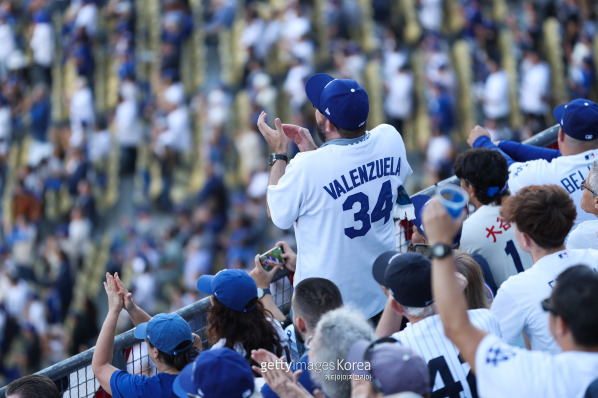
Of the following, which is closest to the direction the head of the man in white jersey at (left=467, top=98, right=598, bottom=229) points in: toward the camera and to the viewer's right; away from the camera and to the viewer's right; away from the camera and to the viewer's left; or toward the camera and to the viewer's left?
away from the camera and to the viewer's left

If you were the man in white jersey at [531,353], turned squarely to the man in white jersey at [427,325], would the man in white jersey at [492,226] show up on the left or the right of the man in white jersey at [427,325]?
right

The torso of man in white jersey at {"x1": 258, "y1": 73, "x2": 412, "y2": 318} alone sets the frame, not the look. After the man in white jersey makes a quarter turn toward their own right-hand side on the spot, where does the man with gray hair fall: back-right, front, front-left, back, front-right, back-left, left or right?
back-right

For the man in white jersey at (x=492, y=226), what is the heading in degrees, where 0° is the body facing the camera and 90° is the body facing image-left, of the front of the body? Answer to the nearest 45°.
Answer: approximately 135°

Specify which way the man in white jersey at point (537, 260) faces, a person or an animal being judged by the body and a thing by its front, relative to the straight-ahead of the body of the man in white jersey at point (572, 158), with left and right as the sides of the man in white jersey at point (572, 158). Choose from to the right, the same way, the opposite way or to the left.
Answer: the same way

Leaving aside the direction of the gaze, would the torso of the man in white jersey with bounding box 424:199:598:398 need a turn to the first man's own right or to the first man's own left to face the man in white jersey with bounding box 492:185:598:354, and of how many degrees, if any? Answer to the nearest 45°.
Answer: approximately 45° to the first man's own right

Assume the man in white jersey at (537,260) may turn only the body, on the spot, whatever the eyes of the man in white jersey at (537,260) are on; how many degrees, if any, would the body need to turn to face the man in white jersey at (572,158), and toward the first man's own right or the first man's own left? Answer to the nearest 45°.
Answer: approximately 45° to the first man's own right

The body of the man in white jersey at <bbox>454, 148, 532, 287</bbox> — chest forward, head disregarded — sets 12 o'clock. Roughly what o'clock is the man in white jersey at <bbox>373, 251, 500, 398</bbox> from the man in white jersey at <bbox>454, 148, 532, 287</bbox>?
the man in white jersey at <bbox>373, 251, 500, 398</bbox> is roughly at 8 o'clock from the man in white jersey at <bbox>454, 148, 532, 287</bbox>.

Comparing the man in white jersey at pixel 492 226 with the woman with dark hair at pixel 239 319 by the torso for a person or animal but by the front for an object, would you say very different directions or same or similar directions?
same or similar directions

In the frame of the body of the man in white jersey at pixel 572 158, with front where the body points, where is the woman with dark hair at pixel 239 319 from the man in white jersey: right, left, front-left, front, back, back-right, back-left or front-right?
left

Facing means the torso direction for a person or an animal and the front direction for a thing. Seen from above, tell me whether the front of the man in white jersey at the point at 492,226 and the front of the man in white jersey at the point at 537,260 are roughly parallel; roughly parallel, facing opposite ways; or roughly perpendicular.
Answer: roughly parallel

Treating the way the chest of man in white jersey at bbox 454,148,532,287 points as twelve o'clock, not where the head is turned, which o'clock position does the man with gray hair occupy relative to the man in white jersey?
The man with gray hair is roughly at 8 o'clock from the man in white jersey.

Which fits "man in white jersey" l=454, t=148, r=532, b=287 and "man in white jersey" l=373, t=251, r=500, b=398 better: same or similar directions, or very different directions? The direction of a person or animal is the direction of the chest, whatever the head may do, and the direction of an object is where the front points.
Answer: same or similar directions

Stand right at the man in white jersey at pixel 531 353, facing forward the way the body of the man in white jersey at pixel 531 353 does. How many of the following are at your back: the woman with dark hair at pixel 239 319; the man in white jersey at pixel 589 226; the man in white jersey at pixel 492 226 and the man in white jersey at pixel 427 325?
0

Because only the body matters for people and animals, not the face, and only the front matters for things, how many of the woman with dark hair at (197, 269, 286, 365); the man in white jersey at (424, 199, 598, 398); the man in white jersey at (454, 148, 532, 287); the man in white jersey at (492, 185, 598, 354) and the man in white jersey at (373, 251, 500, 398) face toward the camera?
0

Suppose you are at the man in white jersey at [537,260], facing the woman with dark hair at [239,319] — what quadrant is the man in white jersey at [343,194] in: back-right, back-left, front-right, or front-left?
front-right

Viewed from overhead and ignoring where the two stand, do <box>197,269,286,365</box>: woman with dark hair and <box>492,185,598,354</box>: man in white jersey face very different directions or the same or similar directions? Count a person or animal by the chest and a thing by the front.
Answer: same or similar directions

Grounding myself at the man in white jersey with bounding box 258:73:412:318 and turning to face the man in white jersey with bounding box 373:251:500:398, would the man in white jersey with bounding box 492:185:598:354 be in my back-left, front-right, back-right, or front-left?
front-left

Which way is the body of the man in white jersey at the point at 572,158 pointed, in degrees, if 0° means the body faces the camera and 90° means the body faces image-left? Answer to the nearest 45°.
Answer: approximately 135°

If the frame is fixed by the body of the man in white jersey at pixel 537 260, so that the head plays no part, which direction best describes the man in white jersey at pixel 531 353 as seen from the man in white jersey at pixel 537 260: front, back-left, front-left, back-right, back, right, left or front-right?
back-left

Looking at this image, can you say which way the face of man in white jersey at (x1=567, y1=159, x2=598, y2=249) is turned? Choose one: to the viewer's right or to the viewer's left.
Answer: to the viewer's left
